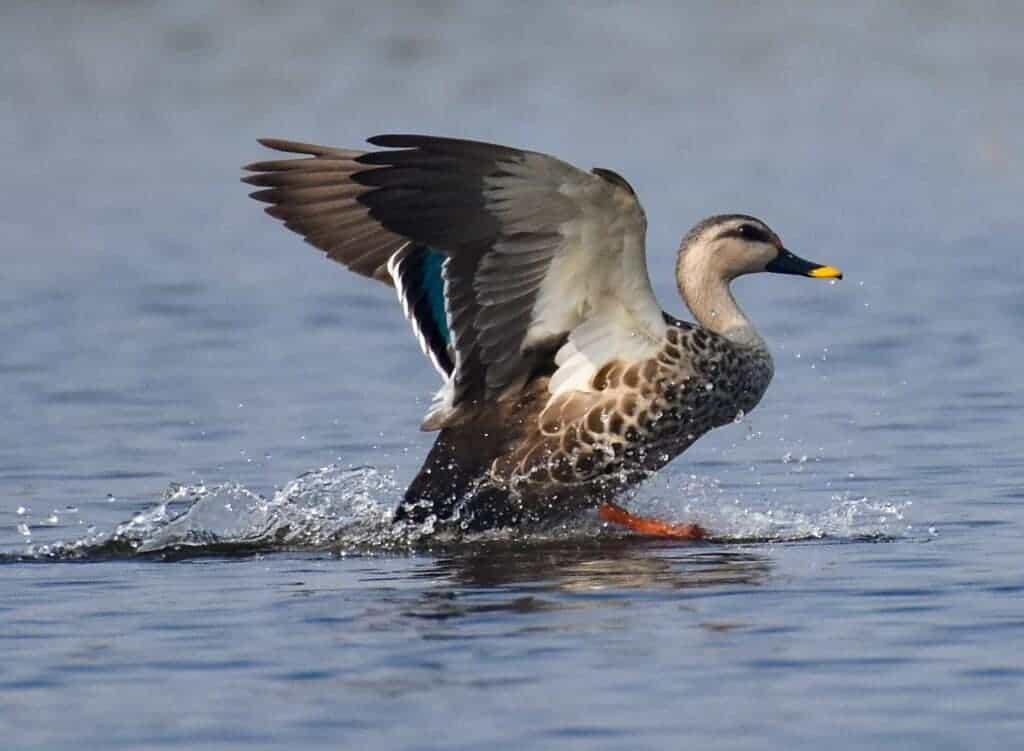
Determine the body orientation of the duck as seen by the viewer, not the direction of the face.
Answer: to the viewer's right

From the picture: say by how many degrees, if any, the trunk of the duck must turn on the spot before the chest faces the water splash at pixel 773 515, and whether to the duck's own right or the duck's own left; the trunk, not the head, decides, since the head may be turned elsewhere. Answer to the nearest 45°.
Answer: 0° — it already faces it

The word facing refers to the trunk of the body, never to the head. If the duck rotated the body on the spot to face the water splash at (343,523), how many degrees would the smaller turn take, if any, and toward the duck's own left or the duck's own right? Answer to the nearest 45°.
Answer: approximately 180°
